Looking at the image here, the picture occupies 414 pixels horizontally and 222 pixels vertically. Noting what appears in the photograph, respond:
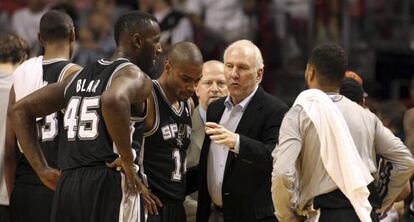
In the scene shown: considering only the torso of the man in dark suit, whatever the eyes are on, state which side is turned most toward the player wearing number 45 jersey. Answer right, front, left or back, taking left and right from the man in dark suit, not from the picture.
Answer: front

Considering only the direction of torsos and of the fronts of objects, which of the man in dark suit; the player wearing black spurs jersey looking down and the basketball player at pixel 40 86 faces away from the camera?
the basketball player

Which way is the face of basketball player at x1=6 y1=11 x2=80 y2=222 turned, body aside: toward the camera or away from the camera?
away from the camera

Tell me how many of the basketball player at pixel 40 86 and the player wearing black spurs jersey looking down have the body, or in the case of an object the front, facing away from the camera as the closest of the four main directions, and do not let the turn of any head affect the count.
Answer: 1

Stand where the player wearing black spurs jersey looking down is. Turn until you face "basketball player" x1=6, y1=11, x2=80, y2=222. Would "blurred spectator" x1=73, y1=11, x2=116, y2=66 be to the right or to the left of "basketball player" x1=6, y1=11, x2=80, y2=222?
right

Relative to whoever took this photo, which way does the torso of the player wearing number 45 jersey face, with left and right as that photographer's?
facing away from the viewer and to the right of the viewer

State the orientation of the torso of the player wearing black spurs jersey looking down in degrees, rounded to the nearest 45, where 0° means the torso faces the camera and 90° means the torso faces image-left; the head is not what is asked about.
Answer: approximately 315°

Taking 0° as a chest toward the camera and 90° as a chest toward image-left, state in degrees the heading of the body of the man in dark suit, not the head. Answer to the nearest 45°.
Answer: approximately 45°

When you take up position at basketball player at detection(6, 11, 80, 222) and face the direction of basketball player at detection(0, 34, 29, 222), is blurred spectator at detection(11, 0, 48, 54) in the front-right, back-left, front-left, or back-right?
front-right

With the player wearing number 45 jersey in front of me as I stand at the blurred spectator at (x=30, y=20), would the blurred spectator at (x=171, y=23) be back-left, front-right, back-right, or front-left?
front-left

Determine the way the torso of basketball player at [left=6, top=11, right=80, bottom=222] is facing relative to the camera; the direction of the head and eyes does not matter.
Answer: away from the camera

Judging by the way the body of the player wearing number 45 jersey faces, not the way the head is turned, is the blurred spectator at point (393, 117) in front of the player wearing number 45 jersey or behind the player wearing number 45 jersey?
in front

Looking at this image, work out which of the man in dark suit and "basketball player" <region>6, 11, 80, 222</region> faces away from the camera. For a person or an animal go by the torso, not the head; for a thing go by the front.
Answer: the basketball player

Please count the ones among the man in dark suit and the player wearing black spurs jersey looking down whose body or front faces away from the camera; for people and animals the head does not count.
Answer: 0

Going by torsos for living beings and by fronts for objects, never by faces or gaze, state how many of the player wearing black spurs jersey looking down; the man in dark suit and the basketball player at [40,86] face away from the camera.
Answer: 1
